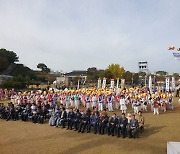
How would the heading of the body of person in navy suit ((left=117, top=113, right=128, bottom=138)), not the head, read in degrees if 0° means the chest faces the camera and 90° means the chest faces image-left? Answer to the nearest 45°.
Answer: approximately 45°

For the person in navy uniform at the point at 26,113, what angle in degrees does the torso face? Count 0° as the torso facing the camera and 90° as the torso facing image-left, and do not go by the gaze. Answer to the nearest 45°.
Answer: approximately 45°

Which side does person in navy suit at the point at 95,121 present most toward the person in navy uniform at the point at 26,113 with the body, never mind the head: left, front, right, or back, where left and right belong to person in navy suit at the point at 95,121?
right

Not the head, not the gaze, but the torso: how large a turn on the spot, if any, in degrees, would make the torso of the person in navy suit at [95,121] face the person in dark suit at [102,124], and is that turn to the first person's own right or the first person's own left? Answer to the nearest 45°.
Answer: approximately 90° to the first person's own left

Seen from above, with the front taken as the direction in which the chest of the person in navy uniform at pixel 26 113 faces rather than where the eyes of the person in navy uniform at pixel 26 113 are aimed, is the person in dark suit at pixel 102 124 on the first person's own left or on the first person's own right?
on the first person's own left

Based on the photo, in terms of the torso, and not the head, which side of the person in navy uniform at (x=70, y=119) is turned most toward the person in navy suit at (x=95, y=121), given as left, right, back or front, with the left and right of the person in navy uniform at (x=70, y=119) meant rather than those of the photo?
left

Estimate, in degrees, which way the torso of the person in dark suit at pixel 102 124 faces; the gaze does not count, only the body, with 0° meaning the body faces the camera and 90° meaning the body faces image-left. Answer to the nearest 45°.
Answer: approximately 45°
